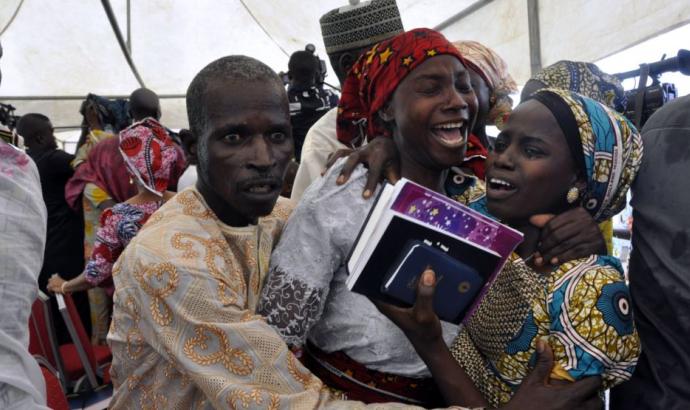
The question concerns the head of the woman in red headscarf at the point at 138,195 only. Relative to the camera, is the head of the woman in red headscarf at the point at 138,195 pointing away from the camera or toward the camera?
away from the camera

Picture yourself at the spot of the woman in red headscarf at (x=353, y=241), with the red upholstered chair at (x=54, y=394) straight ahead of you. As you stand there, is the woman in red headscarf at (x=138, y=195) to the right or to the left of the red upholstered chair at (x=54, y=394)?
right

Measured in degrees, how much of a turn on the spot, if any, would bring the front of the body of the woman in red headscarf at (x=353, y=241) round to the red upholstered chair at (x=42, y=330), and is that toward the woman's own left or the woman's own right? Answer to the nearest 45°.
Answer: approximately 180°

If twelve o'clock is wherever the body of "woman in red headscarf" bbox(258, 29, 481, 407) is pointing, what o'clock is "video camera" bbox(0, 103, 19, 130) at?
The video camera is roughly at 6 o'clock from the woman in red headscarf.

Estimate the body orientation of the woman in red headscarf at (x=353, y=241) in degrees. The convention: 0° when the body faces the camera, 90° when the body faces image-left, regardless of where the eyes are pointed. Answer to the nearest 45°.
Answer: approximately 315°

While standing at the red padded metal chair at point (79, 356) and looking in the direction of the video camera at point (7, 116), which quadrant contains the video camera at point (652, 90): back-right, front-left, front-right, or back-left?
back-right

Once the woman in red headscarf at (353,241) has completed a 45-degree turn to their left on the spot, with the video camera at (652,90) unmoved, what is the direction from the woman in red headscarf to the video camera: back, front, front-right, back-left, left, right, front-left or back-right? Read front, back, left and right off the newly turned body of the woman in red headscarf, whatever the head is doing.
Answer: front-left

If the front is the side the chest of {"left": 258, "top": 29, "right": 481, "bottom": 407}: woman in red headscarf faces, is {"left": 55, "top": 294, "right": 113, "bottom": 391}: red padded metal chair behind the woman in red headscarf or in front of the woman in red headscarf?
behind

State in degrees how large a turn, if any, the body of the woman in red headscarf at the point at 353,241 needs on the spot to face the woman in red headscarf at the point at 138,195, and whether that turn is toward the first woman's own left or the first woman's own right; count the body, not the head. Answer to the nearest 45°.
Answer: approximately 180°
